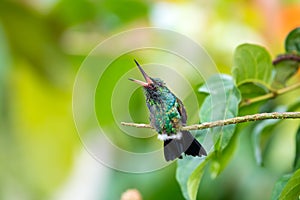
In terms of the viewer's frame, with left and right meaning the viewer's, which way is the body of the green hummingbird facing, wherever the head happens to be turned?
facing the viewer and to the left of the viewer
